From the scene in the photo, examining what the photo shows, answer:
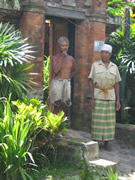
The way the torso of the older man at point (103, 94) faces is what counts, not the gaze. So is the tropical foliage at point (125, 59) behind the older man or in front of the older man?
behind

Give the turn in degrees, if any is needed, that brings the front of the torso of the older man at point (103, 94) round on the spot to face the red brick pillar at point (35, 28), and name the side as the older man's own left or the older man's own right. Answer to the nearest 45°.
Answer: approximately 90° to the older man's own right

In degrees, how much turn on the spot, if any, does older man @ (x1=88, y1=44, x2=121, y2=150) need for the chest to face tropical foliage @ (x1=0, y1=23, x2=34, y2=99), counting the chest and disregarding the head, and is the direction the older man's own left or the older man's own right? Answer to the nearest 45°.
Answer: approximately 45° to the older man's own right

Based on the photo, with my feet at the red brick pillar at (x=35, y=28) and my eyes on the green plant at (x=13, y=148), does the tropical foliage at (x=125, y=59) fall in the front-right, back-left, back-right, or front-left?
back-left

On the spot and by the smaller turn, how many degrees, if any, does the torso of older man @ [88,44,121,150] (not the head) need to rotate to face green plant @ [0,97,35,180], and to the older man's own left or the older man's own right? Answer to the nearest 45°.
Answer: approximately 45° to the older man's own right

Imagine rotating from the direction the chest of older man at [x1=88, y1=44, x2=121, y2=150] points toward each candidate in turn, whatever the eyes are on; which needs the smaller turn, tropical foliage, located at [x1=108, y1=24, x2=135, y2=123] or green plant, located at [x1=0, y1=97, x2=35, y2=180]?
the green plant

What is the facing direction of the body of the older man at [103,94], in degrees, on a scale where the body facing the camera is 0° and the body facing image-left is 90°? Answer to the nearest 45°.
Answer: approximately 0°

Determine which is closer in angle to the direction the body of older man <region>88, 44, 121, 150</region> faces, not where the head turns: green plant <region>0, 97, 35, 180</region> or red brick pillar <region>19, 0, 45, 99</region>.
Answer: the green plant

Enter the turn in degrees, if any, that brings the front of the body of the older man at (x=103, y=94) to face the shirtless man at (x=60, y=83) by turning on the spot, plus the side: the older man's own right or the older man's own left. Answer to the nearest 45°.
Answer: approximately 90° to the older man's own right
